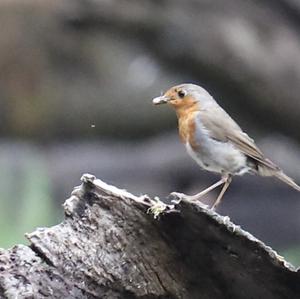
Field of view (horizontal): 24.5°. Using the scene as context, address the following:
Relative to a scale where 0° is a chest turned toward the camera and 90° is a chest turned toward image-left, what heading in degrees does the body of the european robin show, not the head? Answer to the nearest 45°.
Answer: approximately 90°
